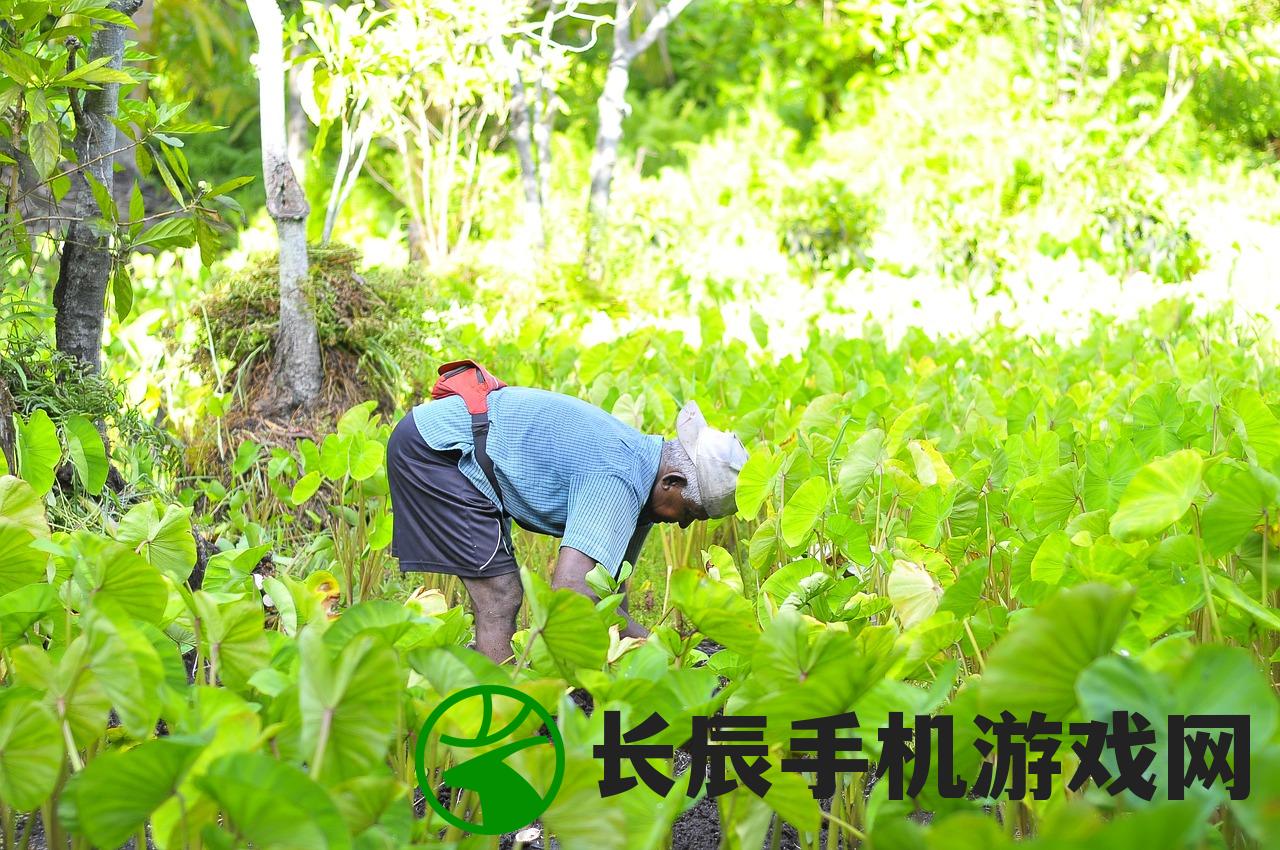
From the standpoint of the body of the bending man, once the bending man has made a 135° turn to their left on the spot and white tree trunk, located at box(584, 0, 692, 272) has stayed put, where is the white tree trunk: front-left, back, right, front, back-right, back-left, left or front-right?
front-right

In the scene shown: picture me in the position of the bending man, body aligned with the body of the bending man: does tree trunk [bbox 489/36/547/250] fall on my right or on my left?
on my left

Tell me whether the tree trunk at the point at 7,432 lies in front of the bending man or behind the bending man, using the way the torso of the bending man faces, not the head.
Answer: behind

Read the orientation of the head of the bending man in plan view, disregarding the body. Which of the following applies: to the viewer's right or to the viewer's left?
to the viewer's right

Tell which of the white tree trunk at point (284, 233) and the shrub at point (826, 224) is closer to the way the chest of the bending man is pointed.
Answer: the shrub

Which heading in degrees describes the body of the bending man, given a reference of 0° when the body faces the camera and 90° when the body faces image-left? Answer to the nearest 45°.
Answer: approximately 270°

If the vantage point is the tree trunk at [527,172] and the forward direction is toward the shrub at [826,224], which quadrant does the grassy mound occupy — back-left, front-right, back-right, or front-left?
back-right

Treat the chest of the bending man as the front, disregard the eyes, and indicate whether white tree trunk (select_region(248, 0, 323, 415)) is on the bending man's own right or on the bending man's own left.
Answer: on the bending man's own left
